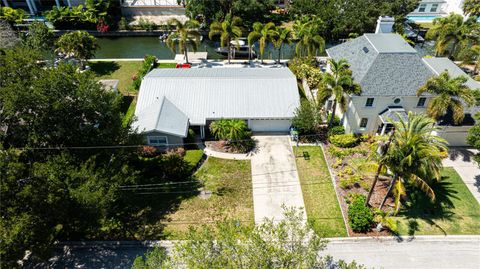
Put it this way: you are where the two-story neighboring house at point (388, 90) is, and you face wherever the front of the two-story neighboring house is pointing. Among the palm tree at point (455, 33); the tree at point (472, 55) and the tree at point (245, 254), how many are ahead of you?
1

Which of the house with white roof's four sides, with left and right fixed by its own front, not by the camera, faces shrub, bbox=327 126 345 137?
left

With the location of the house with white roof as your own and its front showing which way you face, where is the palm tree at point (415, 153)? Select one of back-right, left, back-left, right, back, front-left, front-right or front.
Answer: front-left

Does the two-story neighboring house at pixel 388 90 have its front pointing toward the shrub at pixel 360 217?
yes

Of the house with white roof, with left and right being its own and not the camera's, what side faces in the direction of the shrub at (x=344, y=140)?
left

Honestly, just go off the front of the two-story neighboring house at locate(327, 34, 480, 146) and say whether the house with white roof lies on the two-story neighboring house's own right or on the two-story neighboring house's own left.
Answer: on the two-story neighboring house's own right

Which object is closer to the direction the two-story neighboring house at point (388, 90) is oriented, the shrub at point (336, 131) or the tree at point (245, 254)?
the tree

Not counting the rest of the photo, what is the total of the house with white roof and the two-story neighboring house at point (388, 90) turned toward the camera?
2

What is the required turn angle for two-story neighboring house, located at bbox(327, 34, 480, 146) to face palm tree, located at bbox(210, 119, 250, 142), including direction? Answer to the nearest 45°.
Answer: approximately 45° to its right

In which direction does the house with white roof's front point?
toward the camera

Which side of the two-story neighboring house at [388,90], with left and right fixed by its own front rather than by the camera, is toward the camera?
front

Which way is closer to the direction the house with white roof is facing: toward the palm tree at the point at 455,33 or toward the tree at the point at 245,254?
the tree

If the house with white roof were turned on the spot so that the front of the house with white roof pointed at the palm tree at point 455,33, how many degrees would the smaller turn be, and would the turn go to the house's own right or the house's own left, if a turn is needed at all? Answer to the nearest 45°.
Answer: approximately 90° to the house's own left
